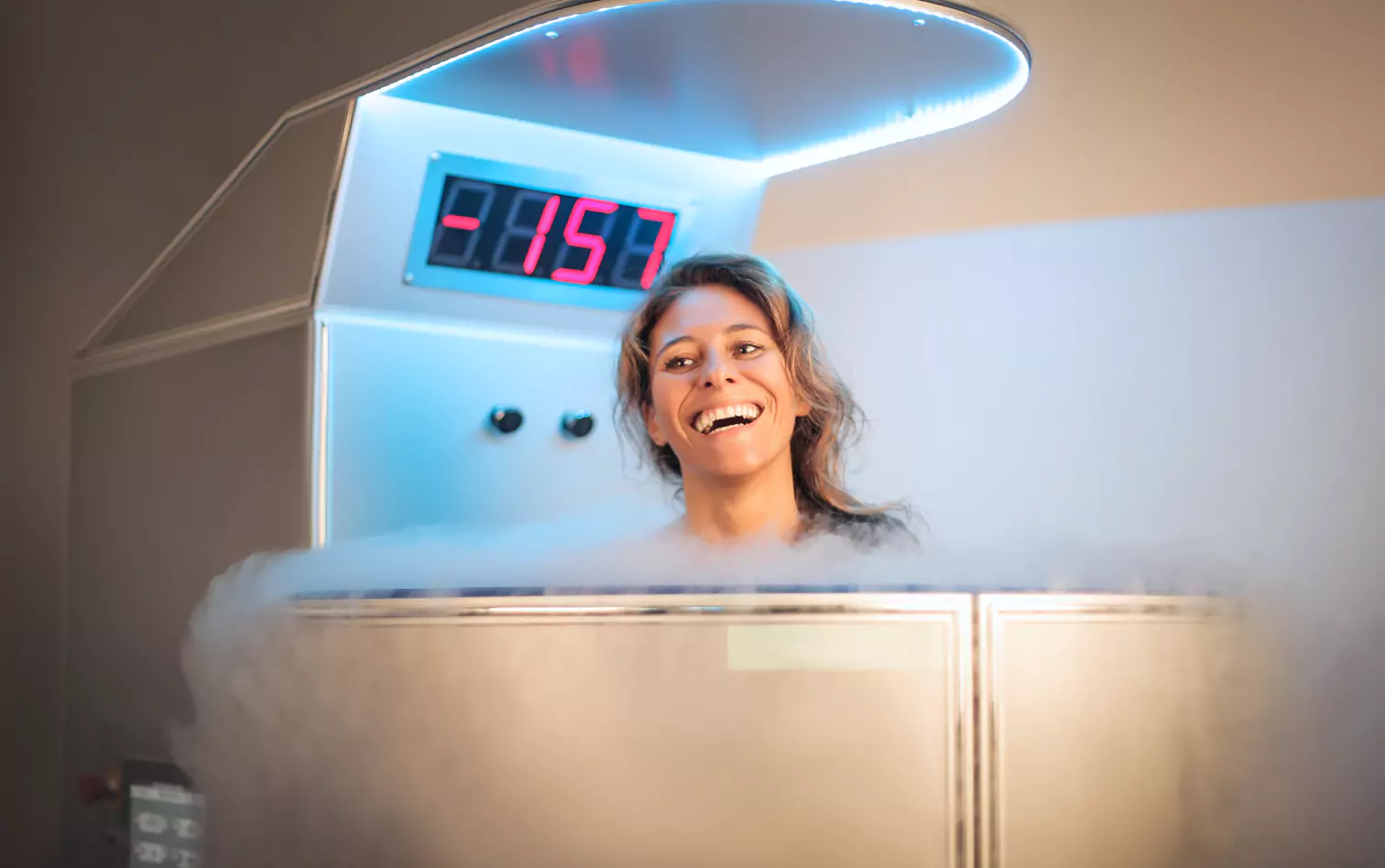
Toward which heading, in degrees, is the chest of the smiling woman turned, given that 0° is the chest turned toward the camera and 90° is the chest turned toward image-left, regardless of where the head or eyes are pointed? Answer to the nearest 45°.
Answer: approximately 0°
